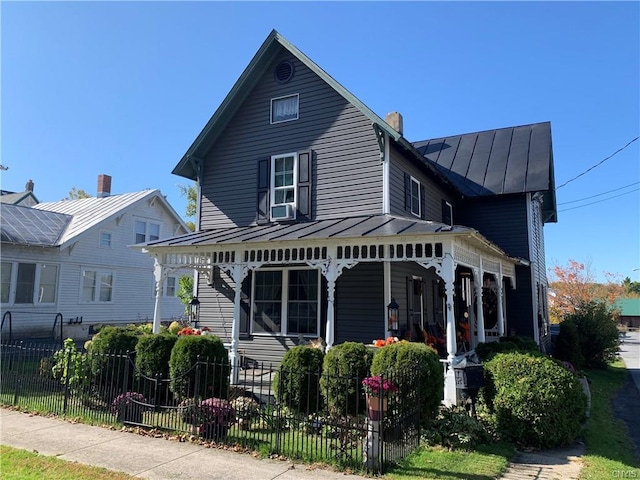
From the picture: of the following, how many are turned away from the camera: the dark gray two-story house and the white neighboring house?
0

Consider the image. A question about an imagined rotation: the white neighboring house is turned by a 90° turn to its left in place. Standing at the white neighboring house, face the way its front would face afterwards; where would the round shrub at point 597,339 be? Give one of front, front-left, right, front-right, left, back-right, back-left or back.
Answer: front

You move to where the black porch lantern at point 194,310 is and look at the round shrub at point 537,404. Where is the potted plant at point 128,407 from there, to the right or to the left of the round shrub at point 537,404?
right

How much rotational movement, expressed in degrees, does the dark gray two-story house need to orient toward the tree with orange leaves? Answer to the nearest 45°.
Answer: approximately 180°

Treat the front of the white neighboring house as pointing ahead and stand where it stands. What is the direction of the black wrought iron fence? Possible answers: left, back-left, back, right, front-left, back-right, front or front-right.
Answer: front-left

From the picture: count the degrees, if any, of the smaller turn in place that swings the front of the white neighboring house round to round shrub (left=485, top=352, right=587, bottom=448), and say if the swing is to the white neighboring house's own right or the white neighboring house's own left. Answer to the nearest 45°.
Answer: approximately 45° to the white neighboring house's own left

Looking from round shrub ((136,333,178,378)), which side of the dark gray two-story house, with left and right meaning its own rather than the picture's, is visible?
front

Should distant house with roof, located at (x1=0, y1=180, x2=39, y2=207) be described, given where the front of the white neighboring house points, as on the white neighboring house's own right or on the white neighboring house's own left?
on the white neighboring house's own right

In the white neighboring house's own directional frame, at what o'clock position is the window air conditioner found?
The window air conditioner is roughly at 10 o'clock from the white neighboring house.

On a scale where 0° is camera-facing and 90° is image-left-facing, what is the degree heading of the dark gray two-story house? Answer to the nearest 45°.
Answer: approximately 45°
